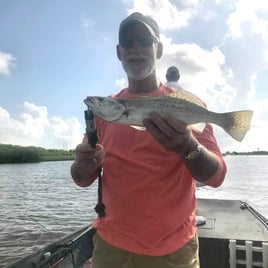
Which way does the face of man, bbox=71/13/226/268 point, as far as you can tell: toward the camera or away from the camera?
toward the camera

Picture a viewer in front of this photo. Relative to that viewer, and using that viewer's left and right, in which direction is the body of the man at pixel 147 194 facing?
facing the viewer
